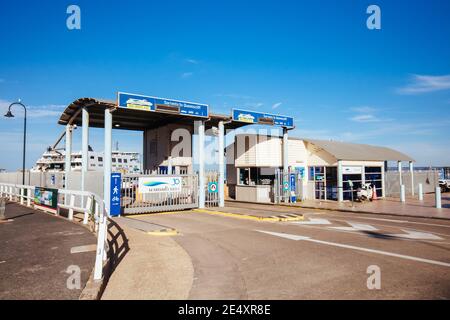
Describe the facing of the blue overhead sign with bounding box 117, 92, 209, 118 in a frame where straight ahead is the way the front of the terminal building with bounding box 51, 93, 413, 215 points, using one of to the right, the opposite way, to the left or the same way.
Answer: the same way

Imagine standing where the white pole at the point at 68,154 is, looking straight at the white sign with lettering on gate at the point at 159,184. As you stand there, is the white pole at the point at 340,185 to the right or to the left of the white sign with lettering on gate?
left

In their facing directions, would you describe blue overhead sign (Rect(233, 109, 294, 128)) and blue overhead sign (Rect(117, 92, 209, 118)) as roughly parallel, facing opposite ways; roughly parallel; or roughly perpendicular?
roughly parallel

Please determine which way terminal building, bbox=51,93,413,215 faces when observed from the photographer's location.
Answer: facing the viewer and to the right of the viewer

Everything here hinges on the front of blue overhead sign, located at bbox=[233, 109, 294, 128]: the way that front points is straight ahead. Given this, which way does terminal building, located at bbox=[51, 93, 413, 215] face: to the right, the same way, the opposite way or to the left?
the same way

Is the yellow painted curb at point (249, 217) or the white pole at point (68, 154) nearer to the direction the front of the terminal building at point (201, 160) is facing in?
the yellow painted curb

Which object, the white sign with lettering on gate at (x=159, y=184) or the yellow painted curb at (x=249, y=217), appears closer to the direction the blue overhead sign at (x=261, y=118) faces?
the yellow painted curb

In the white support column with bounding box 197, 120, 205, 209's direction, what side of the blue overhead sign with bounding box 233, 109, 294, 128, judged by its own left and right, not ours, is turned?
right

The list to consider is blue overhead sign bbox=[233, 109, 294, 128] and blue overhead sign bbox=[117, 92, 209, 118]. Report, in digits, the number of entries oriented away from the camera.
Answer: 0

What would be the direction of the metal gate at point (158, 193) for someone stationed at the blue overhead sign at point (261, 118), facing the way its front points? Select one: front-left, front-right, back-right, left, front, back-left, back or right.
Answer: right

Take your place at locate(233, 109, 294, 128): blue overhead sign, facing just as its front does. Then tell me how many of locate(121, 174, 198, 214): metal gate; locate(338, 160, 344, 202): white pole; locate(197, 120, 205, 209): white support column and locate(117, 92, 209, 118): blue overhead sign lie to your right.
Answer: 3

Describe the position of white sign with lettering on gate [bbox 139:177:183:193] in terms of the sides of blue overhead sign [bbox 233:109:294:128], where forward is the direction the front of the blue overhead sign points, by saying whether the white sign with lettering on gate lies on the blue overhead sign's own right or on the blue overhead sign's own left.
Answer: on the blue overhead sign's own right

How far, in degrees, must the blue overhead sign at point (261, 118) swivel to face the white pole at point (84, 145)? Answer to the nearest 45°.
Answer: approximately 90° to its right
